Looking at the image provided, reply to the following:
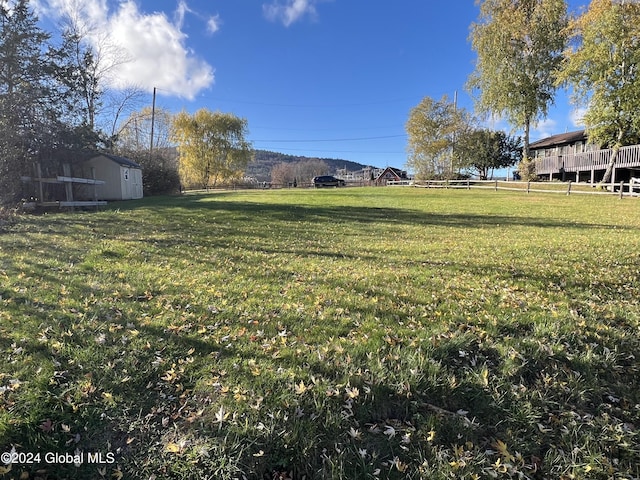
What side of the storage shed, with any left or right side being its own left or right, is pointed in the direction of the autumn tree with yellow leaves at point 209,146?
left

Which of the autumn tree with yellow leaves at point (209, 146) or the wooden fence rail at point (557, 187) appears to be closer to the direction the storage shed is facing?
the wooden fence rail

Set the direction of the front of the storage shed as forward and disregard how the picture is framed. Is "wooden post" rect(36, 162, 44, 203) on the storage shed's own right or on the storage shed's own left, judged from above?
on the storage shed's own right

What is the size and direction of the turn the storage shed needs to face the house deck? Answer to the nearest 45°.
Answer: approximately 45° to its left

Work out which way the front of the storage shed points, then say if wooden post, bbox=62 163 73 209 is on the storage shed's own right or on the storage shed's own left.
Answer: on the storage shed's own right

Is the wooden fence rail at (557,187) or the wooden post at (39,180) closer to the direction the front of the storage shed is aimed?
the wooden fence rail

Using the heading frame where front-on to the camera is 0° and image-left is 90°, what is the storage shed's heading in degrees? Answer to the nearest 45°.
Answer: approximately 315°
